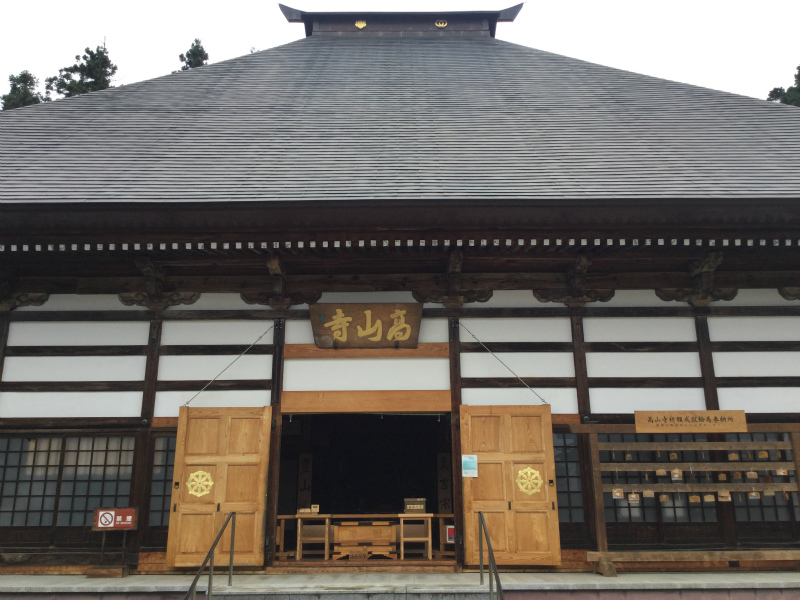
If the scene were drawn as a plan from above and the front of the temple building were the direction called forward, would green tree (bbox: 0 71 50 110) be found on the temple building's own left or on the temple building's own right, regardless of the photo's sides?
on the temple building's own right

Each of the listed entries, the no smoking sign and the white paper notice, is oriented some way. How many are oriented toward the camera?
2

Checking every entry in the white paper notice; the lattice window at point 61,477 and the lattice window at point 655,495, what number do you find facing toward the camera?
3

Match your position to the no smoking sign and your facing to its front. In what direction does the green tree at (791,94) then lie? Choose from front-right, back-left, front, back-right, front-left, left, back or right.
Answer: left

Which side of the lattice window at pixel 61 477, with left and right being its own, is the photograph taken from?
front

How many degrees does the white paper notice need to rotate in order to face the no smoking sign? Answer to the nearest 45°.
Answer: approximately 90° to its right

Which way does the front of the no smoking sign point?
toward the camera

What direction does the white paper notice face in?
toward the camera

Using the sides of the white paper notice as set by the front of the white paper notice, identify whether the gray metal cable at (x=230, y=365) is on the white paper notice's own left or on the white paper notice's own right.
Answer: on the white paper notice's own right

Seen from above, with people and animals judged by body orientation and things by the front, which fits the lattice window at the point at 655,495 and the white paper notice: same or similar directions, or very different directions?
same or similar directions

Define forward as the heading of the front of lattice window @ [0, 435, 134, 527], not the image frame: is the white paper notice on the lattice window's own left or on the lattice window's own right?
on the lattice window's own left
